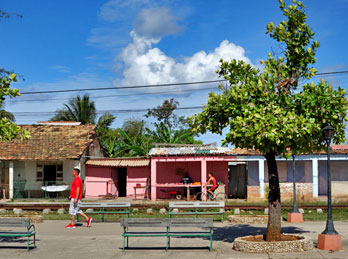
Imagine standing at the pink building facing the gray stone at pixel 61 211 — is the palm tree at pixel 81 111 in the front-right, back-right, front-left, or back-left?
back-right

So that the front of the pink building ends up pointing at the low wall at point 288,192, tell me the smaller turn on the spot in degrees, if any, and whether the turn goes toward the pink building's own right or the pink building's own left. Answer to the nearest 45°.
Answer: approximately 45° to the pink building's own left

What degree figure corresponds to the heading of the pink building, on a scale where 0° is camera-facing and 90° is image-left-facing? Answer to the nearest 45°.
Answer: approximately 0°

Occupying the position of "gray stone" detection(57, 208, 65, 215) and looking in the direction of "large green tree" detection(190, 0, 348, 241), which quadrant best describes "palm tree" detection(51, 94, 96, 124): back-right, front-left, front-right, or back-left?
back-left

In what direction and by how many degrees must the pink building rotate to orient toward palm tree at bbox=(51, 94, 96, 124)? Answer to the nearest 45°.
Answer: approximately 180°

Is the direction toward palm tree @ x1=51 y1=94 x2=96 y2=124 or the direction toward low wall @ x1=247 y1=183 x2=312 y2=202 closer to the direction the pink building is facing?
the low wall

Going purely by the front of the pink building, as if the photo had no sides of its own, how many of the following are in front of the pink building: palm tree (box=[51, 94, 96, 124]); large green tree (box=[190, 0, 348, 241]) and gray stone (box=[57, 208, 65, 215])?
2

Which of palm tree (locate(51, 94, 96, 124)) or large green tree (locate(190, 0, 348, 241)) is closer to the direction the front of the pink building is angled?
the large green tree

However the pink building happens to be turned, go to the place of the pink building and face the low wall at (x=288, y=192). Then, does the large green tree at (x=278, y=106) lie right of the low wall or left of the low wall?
right

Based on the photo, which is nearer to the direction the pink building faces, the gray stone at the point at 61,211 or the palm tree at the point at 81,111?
the gray stone

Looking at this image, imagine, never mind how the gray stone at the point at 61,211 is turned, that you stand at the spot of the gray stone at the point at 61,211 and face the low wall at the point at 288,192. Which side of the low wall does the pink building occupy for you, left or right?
left
